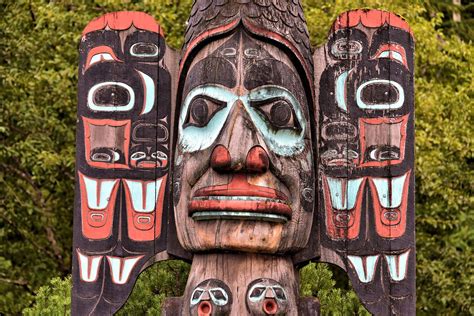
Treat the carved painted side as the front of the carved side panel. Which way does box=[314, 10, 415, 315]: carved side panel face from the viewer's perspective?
toward the camera

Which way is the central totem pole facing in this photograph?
toward the camera
